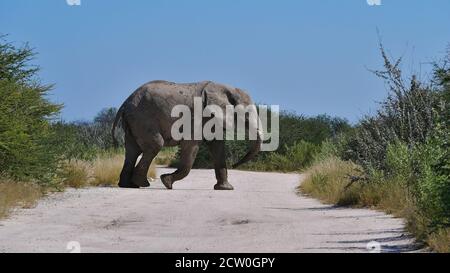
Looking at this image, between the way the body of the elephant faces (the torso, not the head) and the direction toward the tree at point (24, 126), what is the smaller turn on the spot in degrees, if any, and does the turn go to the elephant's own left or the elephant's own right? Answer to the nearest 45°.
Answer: approximately 135° to the elephant's own right

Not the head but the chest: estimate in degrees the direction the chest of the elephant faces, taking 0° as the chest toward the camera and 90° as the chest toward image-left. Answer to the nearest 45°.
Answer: approximately 270°
